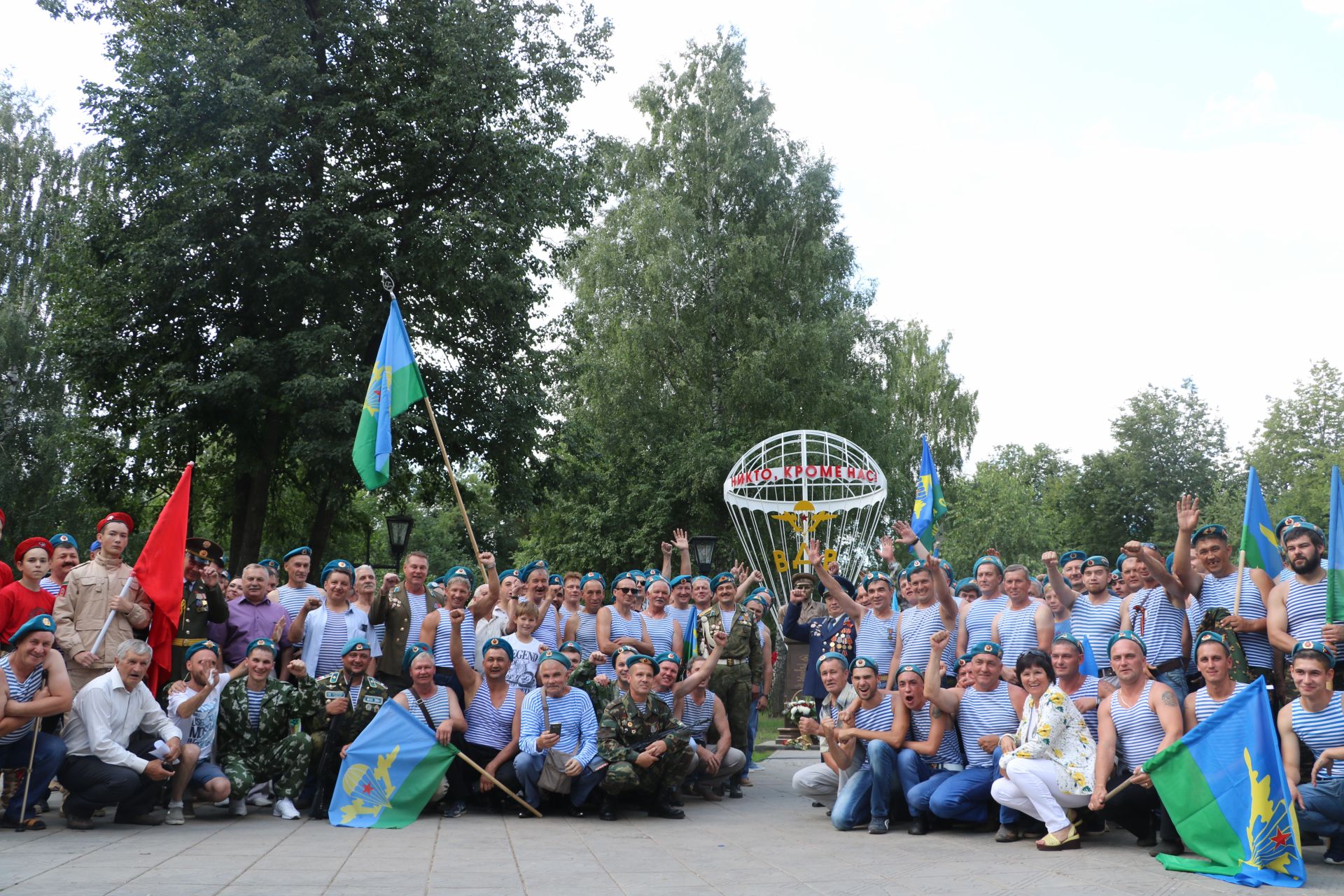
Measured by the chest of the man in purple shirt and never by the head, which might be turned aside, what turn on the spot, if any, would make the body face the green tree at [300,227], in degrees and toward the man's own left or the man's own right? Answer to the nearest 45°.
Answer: approximately 180°

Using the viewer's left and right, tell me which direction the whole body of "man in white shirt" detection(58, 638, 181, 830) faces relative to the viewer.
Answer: facing the viewer and to the right of the viewer

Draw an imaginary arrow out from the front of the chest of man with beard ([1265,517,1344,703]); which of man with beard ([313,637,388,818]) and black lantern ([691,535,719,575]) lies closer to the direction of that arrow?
the man with beard

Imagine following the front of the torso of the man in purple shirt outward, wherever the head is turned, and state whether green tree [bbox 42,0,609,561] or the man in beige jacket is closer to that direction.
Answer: the man in beige jacket

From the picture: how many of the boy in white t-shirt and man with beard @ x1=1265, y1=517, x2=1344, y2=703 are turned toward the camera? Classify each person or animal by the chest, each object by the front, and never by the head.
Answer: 2

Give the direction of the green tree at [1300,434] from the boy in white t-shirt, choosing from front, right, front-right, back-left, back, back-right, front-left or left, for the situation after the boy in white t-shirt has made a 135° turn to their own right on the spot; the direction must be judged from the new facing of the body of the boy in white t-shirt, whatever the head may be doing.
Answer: right

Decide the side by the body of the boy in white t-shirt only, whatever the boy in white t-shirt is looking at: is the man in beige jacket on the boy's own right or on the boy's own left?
on the boy's own right

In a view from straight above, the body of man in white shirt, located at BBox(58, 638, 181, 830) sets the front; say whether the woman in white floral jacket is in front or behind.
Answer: in front

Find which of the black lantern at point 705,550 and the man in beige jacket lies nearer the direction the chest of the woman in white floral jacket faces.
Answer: the man in beige jacket

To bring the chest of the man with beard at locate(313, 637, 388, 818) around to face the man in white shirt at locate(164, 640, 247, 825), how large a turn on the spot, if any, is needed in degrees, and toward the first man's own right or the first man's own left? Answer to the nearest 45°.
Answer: approximately 90° to the first man's own right

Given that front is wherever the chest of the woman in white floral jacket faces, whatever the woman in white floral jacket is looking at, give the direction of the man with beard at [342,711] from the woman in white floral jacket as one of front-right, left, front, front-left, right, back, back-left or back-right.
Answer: front-right

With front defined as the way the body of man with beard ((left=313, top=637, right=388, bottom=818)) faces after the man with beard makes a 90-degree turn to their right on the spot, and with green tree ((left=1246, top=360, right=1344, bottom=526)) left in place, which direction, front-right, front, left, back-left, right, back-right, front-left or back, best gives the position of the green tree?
back-right

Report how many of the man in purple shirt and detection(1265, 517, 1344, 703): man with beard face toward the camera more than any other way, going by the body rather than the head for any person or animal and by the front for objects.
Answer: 2

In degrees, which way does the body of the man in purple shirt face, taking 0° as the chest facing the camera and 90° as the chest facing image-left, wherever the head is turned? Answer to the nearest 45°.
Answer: approximately 0°

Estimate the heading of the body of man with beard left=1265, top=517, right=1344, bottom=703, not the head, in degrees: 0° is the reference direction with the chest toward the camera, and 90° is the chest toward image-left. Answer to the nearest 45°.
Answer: approximately 0°
